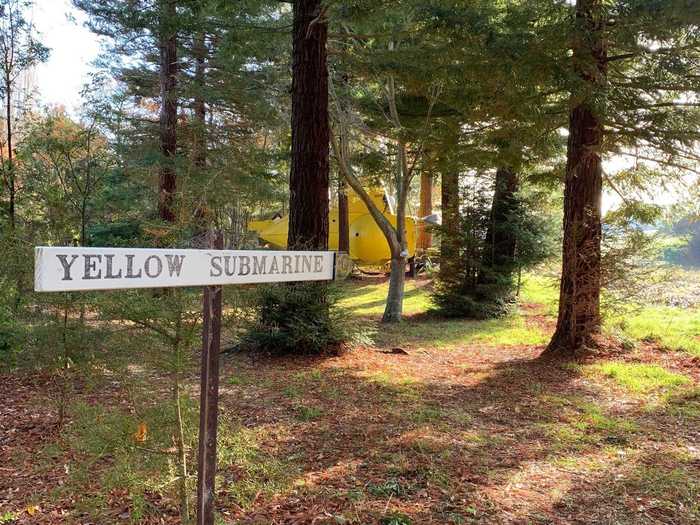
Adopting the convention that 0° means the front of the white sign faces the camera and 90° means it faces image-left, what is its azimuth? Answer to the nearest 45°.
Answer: approximately 315°

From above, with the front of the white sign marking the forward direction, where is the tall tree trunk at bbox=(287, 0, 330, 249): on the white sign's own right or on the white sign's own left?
on the white sign's own left

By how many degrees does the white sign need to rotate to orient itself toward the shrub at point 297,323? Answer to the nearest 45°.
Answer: approximately 135° to its left

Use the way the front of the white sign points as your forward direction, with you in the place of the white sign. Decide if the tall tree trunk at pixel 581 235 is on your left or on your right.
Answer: on your left

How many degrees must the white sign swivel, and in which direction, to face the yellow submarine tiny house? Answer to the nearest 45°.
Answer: approximately 135° to its left

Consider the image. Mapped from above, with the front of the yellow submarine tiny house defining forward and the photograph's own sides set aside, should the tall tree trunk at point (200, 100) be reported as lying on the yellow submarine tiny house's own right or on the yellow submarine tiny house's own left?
on the yellow submarine tiny house's own right

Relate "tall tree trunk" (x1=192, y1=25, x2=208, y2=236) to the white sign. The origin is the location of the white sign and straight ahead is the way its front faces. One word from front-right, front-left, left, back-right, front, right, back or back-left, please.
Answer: back-left
